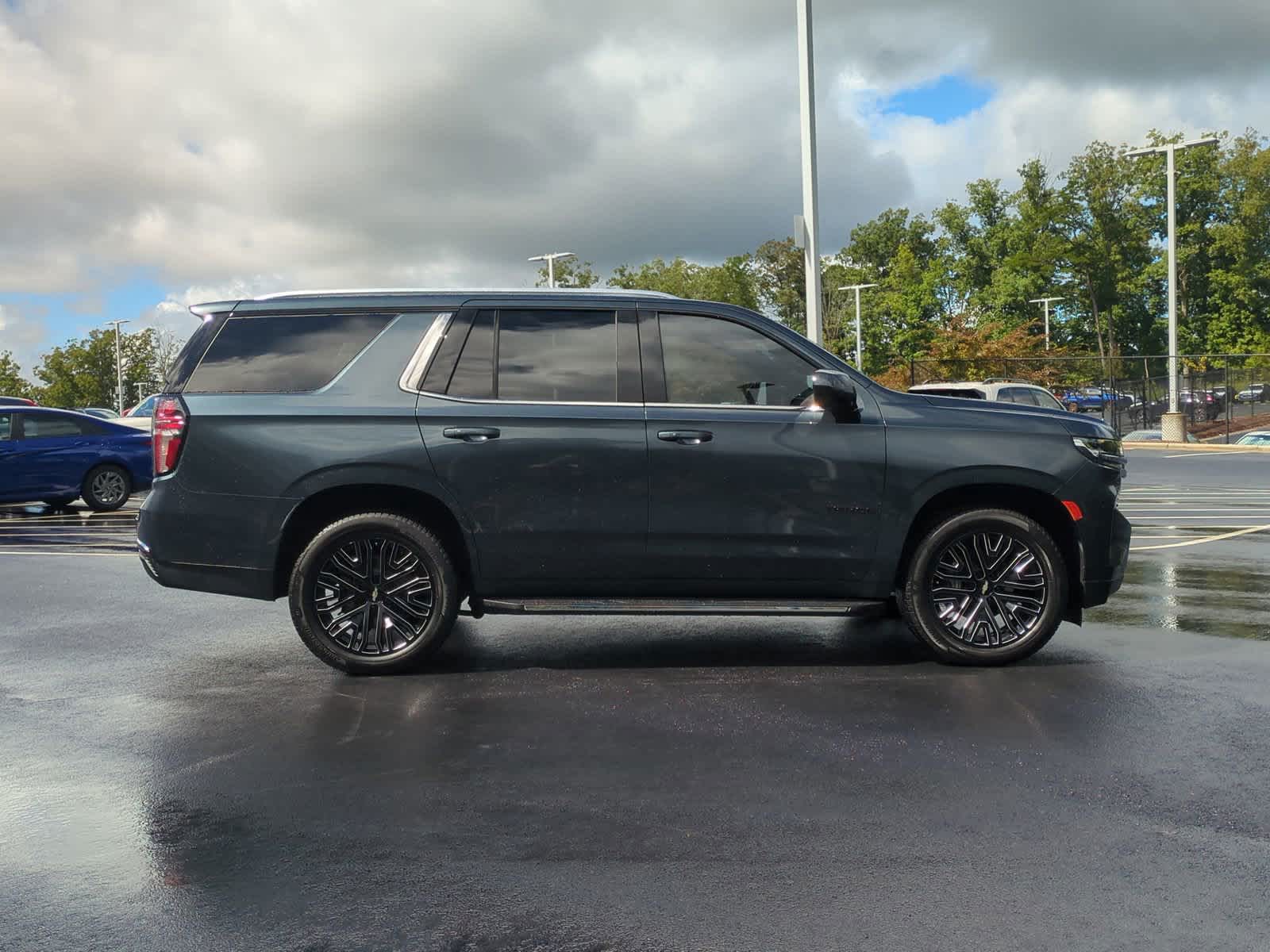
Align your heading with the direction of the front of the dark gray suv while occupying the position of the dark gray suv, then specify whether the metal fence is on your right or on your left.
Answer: on your left

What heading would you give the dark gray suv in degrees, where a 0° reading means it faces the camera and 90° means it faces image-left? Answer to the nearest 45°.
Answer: approximately 270°

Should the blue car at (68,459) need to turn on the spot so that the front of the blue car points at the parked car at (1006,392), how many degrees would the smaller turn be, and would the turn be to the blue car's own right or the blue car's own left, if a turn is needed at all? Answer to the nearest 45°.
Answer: approximately 180°

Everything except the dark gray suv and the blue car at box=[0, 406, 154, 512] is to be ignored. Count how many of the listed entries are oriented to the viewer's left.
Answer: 1

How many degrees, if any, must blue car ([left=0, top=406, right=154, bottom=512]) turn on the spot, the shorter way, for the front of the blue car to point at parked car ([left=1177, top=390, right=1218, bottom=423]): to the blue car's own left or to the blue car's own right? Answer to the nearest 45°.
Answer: approximately 180°

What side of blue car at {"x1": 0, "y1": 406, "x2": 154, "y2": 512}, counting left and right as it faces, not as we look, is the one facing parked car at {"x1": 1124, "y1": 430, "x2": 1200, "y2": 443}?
back

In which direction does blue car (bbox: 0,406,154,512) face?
to the viewer's left

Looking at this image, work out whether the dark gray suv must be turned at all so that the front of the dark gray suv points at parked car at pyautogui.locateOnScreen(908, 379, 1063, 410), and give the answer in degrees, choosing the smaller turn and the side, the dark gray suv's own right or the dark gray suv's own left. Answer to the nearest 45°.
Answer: approximately 45° to the dark gray suv's own left

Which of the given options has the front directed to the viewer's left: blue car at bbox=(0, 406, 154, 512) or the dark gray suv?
the blue car

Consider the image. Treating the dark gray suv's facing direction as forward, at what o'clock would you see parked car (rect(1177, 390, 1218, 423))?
The parked car is roughly at 10 o'clock from the dark gray suv.

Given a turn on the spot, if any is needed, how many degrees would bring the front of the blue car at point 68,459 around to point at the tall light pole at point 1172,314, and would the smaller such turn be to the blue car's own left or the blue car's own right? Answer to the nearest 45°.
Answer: approximately 180°
